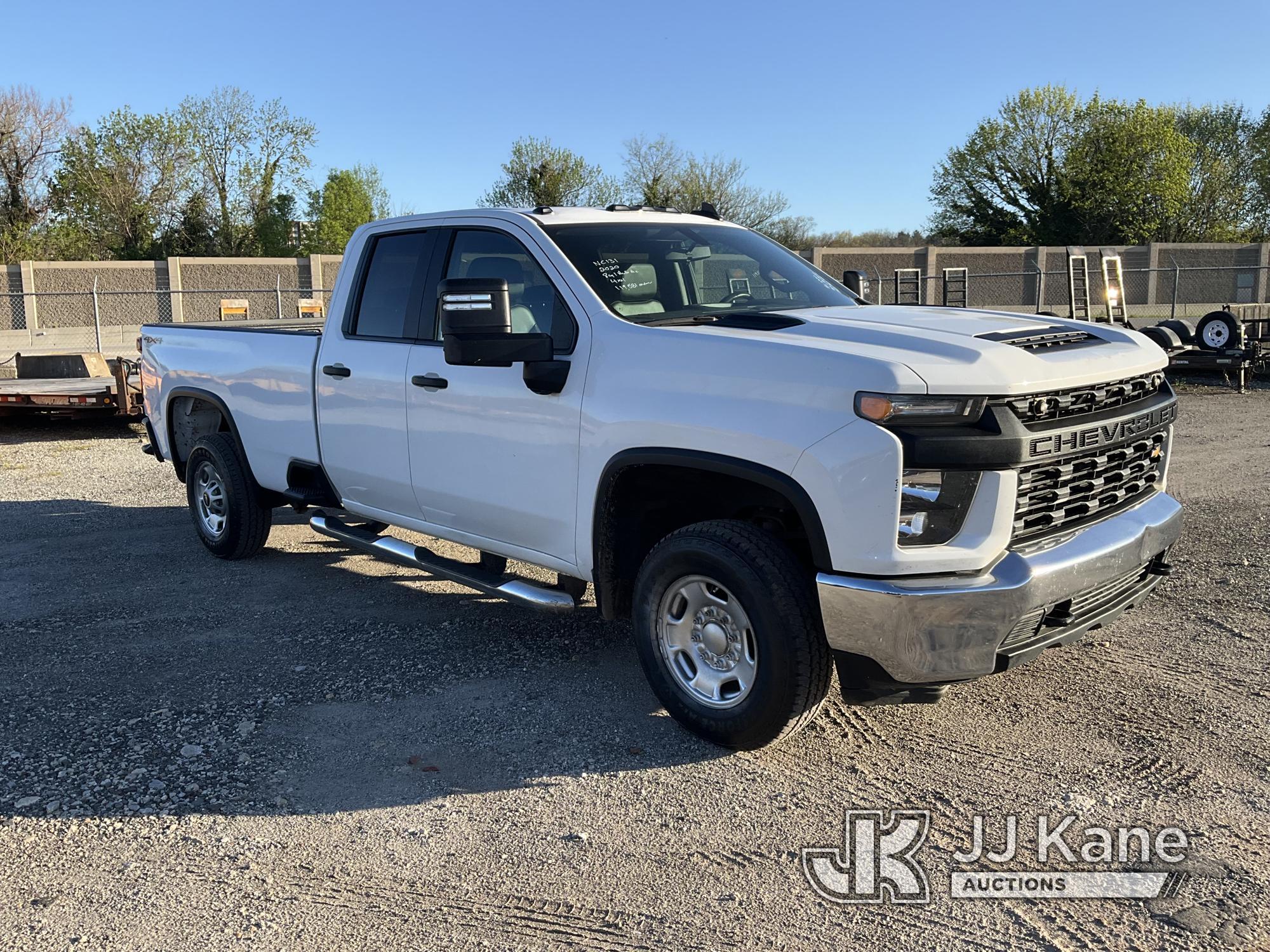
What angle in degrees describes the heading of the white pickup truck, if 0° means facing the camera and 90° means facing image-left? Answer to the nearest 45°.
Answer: approximately 315°

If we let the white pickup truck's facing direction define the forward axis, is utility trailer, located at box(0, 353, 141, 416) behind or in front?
behind

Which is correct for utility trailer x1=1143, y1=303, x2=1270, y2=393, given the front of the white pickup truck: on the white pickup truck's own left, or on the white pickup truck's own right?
on the white pickup truck's own left

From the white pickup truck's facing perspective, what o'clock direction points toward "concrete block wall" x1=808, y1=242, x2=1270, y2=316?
The concrete block wall is roughly at 8 o'clock from the white pickup truck.

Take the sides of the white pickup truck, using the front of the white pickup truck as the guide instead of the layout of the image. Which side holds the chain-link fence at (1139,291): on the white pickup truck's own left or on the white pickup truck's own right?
on the white pickup truck's own left

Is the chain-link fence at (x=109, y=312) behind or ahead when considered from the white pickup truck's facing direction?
behind
